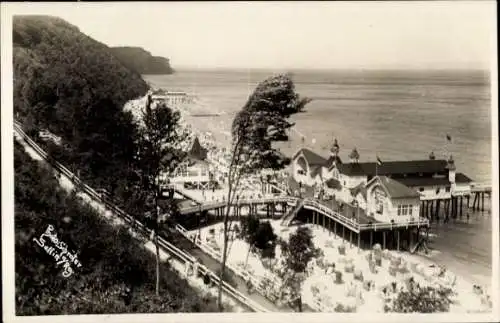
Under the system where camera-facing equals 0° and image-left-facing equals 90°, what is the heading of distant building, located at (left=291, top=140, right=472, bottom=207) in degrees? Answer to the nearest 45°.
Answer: approximately 45°

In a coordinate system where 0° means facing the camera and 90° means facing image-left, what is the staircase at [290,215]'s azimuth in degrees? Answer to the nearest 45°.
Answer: approximately 45°

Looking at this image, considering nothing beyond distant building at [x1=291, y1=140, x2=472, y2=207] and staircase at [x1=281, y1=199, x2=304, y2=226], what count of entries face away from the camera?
0
